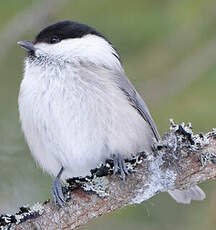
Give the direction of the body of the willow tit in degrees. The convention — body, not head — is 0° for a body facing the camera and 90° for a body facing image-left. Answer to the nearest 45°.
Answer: approximately 45°
